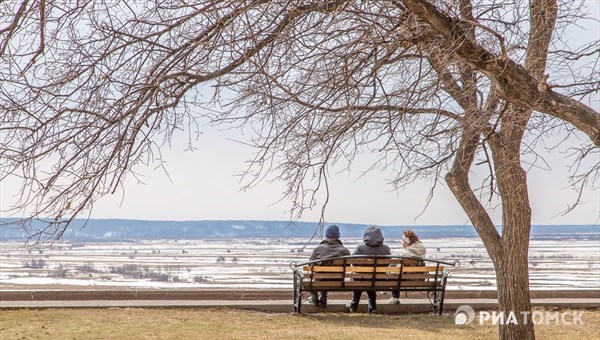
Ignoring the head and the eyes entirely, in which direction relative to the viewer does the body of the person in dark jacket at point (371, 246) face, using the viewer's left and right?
facing away from the viewer

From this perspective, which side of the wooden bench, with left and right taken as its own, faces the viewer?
back

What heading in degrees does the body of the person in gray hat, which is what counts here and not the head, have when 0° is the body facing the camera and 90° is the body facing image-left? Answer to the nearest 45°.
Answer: approximately 180°

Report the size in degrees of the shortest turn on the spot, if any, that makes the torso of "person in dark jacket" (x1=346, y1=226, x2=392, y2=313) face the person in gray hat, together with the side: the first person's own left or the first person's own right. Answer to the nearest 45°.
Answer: approximately 90° to the first person's own left

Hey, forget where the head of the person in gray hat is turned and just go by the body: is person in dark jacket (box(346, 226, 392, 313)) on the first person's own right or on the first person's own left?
on the first person's own right
